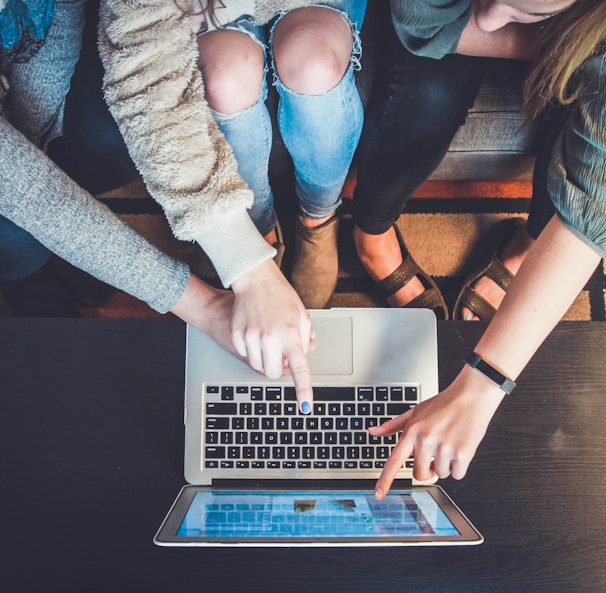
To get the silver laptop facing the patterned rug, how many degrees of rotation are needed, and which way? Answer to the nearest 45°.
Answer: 0° — it already faces it

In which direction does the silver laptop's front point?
away from the camera
